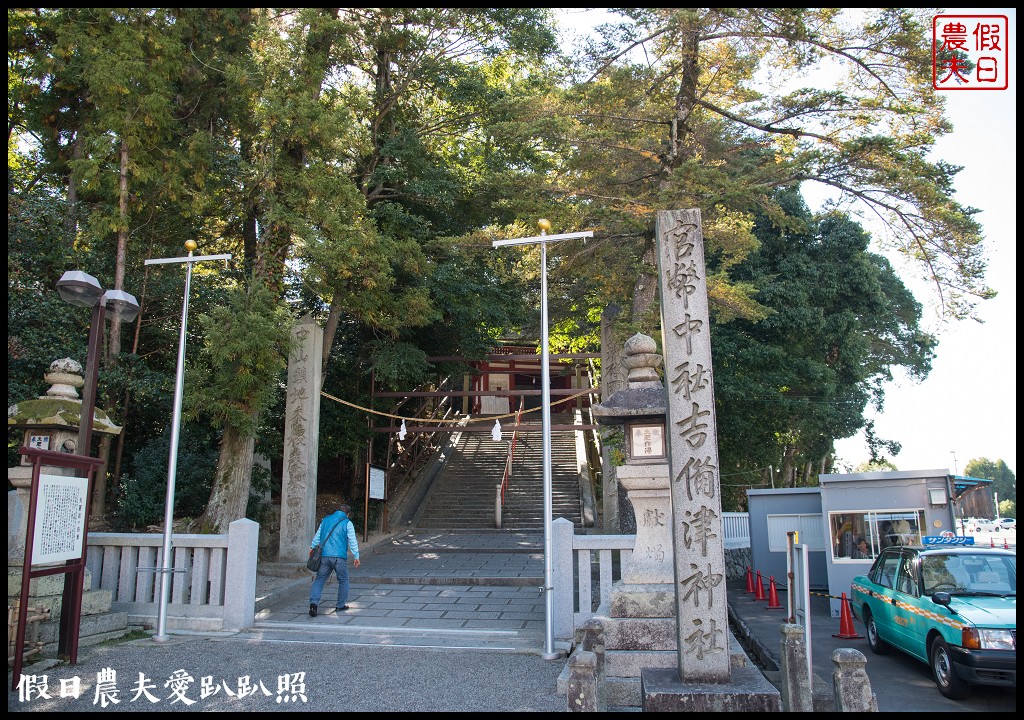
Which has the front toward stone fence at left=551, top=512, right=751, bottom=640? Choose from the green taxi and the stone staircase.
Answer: the stone staircase

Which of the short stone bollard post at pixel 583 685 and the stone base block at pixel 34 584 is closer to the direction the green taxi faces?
the short stone bollard post

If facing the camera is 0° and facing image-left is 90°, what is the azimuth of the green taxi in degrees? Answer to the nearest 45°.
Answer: approximately 315°

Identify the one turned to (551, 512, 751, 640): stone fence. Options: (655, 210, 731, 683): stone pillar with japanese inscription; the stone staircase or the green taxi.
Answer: the stone staircase

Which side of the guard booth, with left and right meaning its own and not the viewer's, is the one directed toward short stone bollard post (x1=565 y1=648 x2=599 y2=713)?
front

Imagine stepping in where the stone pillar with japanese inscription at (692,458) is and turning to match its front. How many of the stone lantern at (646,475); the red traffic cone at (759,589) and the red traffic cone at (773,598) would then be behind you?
3

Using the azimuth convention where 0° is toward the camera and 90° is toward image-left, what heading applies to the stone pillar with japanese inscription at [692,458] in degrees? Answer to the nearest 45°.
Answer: approximately 0°

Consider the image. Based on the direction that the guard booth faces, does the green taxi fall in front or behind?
in front

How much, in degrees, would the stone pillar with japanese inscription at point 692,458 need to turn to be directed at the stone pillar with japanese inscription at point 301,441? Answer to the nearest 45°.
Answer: approximately 135° to its right

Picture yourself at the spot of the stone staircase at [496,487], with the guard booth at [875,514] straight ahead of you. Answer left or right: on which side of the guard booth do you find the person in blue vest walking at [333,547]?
right

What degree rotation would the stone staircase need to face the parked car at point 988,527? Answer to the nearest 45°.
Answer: approximately 135° to its left
